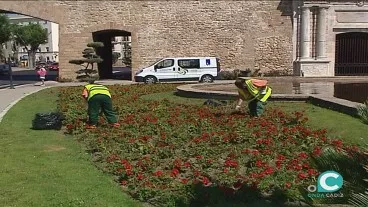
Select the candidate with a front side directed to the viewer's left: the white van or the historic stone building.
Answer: the white van

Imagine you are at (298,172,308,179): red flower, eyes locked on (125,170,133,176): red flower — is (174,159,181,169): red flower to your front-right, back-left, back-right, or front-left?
front-right

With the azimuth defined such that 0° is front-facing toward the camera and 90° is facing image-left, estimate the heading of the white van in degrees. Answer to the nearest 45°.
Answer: approximately 90°

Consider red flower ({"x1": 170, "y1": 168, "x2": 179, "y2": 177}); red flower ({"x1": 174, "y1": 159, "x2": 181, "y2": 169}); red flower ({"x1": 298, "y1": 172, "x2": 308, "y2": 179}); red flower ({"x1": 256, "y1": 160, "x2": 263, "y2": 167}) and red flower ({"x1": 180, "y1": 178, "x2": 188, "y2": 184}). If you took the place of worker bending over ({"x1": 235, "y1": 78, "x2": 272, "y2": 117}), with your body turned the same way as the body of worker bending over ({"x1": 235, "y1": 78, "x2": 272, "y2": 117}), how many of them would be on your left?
5

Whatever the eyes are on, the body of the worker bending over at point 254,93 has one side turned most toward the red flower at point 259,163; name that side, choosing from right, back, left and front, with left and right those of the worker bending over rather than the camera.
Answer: left

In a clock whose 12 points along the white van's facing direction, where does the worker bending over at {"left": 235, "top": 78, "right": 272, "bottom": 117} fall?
The worker bending over is roughly at 9 o'clock from the white van.

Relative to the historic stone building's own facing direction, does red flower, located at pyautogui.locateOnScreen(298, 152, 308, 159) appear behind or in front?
in front

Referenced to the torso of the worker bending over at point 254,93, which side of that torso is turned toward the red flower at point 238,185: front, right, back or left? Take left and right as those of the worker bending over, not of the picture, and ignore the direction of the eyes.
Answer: left

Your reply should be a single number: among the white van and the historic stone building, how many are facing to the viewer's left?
1

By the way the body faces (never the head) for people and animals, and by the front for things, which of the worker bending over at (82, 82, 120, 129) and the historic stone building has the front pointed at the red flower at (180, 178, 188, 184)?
the historic stone building

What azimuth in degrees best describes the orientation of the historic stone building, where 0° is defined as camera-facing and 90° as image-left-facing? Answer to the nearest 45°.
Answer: approximately 0°

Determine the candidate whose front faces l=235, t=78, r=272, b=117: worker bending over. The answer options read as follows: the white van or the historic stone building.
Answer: the historic stone building

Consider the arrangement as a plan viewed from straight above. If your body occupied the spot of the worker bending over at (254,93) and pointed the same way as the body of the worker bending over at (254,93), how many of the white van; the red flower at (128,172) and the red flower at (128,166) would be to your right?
1

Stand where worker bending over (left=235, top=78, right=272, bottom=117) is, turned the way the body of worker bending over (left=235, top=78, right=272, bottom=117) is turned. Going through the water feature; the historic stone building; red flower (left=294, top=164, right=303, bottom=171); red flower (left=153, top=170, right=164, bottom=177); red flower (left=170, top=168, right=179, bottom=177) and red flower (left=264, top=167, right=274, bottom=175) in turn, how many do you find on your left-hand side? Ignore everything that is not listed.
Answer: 4

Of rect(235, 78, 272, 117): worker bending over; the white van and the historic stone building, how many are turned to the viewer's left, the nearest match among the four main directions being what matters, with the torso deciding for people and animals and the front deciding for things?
2

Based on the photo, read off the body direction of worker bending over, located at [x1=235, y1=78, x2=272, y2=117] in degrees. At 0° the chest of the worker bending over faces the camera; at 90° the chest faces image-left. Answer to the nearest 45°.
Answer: approximately 90°
